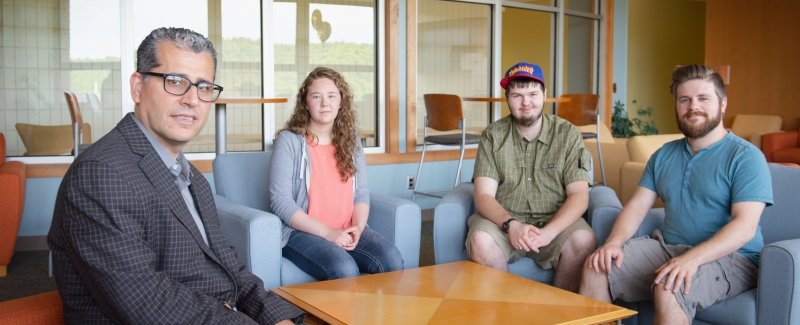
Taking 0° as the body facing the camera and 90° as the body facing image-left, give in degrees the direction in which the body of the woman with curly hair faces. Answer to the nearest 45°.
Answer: approximately 315°

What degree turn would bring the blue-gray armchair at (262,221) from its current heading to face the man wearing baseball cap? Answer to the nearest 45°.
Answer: approximately 45° to its left

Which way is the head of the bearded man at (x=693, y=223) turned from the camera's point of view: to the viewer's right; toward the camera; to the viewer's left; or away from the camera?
toward the camera

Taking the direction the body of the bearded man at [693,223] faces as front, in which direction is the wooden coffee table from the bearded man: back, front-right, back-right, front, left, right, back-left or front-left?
front

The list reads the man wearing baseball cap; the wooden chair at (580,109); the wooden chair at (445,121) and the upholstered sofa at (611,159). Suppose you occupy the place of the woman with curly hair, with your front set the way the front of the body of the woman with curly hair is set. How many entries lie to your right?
0

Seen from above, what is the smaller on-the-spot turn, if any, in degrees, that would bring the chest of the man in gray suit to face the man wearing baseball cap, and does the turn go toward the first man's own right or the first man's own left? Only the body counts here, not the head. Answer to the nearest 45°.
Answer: approximately 90° to the first man's own left

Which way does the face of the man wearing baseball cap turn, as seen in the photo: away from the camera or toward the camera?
toward the camera

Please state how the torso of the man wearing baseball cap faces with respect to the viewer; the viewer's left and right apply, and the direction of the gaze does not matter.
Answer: facing the viewer

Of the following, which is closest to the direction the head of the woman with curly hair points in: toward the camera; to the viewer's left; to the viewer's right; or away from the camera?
toward the camera
